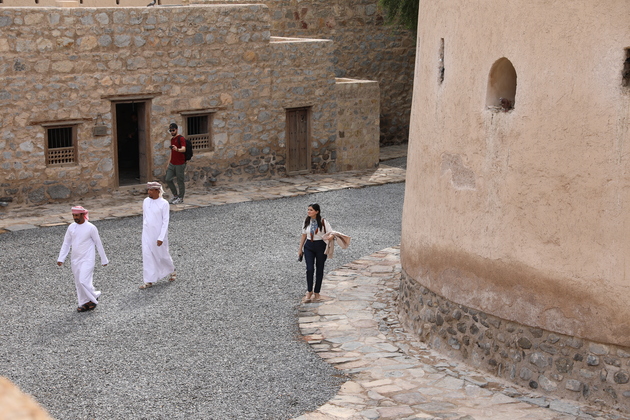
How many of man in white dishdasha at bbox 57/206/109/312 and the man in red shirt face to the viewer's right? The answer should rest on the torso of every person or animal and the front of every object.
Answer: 0

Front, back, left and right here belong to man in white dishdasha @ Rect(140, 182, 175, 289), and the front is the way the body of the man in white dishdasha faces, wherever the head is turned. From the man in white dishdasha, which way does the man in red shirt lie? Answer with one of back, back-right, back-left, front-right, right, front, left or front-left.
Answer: back-right

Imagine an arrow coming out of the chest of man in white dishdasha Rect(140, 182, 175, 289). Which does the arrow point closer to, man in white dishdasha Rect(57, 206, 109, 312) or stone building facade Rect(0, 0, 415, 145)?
the man in white dishdasha

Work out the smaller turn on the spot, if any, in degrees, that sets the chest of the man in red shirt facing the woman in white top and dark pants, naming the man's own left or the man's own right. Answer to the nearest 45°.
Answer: approximately 45° to the man's own left

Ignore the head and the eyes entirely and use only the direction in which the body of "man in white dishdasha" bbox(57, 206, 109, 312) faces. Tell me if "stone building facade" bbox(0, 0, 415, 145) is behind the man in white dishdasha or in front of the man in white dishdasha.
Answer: behind

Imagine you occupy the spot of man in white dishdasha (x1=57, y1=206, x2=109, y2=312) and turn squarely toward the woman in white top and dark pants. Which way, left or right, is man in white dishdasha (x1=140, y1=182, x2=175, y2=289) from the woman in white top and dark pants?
left

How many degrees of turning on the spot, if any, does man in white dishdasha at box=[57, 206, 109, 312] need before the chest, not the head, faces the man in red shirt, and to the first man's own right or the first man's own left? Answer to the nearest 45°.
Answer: approximately 135° to the first man's own right

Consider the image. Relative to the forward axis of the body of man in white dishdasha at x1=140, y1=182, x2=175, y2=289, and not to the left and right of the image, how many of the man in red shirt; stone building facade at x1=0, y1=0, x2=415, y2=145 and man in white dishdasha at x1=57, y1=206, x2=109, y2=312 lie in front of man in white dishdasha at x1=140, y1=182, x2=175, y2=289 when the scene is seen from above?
1

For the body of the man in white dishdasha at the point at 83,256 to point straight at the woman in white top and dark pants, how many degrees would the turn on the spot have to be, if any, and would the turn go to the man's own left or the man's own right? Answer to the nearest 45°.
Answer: approximately 135° to the man's own left

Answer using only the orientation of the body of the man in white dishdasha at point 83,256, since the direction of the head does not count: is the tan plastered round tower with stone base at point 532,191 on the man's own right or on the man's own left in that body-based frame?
on the man's own left

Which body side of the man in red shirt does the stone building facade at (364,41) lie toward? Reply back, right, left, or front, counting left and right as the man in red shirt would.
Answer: back
